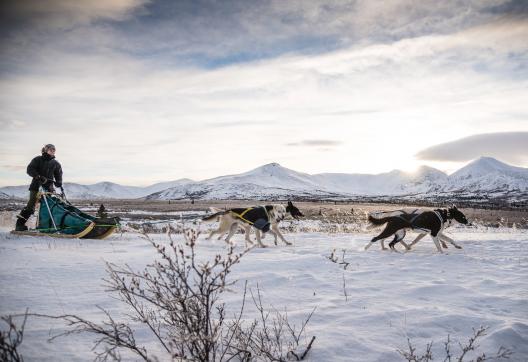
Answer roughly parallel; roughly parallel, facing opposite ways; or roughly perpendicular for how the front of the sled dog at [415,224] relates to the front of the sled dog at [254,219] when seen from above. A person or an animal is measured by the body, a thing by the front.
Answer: roughly parallel

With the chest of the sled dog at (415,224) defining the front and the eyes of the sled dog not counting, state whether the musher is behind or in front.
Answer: behind

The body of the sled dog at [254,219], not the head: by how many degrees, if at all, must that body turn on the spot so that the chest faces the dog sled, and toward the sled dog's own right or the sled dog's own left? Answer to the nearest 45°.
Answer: approximately 180°

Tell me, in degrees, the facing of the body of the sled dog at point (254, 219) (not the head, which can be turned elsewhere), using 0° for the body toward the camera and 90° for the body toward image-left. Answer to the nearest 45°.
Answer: approximately 270°

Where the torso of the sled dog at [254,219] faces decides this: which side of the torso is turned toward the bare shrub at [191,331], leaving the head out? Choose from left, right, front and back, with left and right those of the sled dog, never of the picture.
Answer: right

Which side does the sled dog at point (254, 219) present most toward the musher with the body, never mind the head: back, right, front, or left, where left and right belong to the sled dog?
back

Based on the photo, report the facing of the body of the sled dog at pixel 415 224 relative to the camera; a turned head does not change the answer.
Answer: to the viewer's right

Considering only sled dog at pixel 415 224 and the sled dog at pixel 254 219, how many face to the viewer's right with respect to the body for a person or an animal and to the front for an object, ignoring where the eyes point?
2

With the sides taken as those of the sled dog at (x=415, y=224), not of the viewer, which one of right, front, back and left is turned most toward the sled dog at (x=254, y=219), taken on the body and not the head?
back

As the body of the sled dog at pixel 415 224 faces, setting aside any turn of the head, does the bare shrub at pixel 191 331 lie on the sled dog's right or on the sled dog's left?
on the sled dog's right
